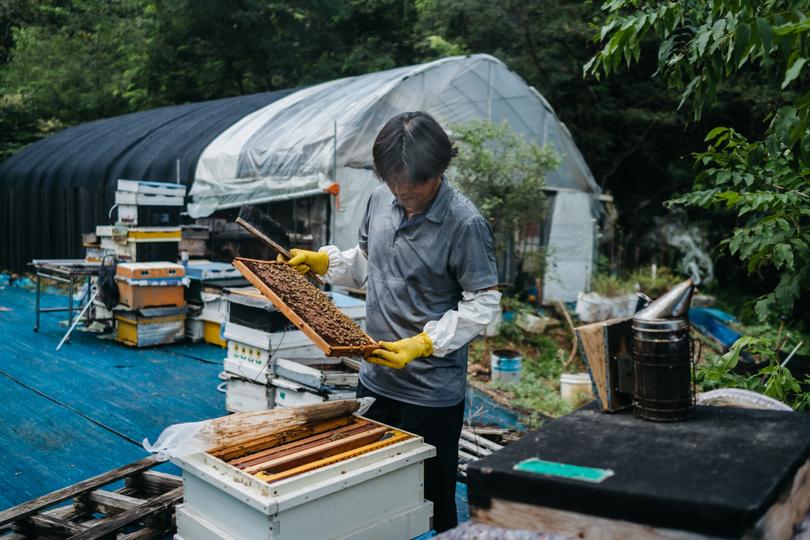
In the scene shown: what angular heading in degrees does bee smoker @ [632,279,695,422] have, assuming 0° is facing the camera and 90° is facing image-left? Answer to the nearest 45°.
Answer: approximately 270°

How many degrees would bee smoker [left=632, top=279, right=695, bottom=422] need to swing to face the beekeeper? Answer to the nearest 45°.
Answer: approximately 135° to its left

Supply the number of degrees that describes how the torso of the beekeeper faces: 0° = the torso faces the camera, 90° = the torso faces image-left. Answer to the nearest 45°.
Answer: approximately 45°

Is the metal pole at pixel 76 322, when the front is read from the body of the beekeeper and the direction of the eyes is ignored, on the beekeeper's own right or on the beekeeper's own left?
on the beekeeper's own right

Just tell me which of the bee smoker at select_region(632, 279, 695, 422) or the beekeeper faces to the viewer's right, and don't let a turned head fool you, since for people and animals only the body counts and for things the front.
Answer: the bee smoker

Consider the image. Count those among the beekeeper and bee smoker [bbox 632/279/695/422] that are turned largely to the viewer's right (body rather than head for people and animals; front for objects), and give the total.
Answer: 1

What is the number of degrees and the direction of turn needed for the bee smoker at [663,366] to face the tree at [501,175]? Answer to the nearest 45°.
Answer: approximately 90° to its left

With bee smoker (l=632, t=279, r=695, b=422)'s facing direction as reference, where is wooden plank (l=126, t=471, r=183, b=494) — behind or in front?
behind

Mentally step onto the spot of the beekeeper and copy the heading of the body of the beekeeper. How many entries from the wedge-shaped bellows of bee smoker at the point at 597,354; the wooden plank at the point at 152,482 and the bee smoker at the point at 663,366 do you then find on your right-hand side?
1

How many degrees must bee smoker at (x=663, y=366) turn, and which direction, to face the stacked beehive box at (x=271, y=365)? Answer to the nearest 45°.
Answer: approximately 135° to its left

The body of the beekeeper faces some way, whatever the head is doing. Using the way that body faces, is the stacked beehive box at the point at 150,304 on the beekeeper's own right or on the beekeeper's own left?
on the beekeeper's own right
